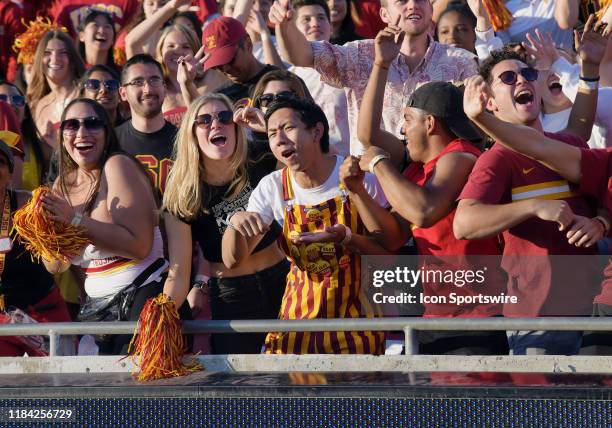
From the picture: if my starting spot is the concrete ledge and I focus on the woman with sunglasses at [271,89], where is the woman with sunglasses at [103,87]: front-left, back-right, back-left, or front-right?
front-left

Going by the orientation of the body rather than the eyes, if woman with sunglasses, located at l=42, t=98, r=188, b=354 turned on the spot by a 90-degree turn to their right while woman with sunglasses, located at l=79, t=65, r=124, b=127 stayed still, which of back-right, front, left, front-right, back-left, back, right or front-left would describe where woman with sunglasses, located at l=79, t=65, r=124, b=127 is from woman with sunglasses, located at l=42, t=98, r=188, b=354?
front-right

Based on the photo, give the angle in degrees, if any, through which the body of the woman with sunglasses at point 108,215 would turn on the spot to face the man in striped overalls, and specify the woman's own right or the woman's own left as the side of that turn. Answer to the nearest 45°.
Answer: approximately 90° to the woman's own left

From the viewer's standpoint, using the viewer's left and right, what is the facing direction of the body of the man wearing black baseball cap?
facing to the left of the viewer

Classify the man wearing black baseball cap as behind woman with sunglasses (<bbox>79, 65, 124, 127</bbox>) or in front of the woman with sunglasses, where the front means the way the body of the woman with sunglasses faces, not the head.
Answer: in front

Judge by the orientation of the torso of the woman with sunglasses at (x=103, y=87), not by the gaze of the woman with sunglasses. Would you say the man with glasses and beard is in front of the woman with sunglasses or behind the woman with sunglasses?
in front

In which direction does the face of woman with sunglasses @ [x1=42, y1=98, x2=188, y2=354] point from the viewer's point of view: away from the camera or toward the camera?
toward the camera

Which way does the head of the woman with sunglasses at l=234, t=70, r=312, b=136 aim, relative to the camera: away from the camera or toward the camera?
toward the camera

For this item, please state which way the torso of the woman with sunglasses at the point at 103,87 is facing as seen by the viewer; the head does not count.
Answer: toward the camera

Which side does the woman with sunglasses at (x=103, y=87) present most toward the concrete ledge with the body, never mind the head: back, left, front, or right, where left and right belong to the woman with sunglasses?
front

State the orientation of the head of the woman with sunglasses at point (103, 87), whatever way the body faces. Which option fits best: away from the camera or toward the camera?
toward the camera

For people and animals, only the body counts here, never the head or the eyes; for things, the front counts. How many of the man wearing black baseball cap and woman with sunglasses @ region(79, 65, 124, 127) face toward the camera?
1

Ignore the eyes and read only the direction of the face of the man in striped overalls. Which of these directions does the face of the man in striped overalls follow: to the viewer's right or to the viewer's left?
to the viewer's left

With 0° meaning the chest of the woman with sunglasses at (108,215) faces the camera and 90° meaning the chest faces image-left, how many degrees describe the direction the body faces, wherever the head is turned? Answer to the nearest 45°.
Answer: approximately 45°
